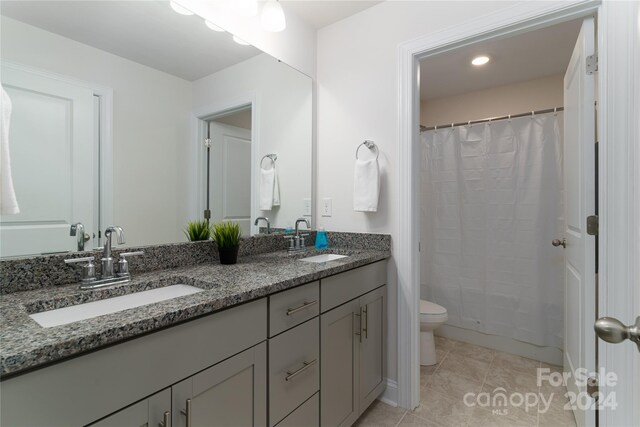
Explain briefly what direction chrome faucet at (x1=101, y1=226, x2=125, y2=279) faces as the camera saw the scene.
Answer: facing the viewer and to the right of the viewer

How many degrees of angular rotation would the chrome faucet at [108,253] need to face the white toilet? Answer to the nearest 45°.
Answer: approximately 45° to its left

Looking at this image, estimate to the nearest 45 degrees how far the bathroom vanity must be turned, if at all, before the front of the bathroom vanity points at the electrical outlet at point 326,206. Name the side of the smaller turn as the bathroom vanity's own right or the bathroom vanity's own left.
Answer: approximately 90° to the bathroom vanity's own left

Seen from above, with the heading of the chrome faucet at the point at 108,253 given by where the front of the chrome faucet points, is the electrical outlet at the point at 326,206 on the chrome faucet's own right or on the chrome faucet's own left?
on the chrome faucet's own left

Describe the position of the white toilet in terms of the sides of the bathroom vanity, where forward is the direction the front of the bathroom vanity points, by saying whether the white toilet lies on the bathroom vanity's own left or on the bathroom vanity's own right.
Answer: on the bathroom vanity's own left

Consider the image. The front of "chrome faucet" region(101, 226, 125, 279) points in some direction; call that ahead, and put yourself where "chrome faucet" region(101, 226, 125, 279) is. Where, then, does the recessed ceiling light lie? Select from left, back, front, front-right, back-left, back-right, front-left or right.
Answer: front-left

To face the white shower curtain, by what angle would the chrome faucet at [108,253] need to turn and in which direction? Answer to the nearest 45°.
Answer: approximately 45° to its left

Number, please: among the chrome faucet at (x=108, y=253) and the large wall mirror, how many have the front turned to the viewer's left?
0

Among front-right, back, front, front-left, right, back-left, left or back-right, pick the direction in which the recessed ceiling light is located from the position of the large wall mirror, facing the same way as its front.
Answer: front-left

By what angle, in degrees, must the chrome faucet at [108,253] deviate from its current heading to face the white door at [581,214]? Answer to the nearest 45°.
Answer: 0° — it already faces it

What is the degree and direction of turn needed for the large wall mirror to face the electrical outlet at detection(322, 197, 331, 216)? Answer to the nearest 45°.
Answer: approximately 45° to its left

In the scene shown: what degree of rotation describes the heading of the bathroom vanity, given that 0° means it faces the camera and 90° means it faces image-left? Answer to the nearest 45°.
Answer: approximately 315°
